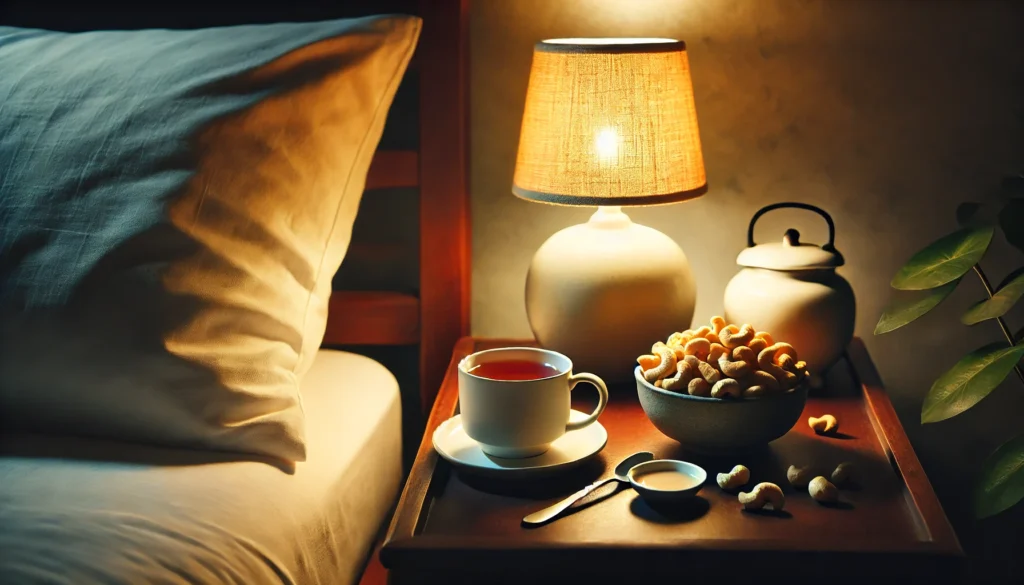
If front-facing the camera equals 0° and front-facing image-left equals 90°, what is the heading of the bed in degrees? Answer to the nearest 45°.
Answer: approximately 0°

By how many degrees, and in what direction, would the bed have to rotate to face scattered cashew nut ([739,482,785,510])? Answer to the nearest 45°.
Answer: approximately 45° to its left

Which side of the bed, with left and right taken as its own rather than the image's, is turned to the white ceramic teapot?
left

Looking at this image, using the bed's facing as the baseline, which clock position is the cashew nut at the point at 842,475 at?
The cashew nut is roughly at 10 o'clock from the bed.

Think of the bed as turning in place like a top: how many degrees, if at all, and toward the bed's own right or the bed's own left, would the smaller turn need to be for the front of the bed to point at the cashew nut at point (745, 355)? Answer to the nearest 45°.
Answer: approximately 45° to the bed's own left
